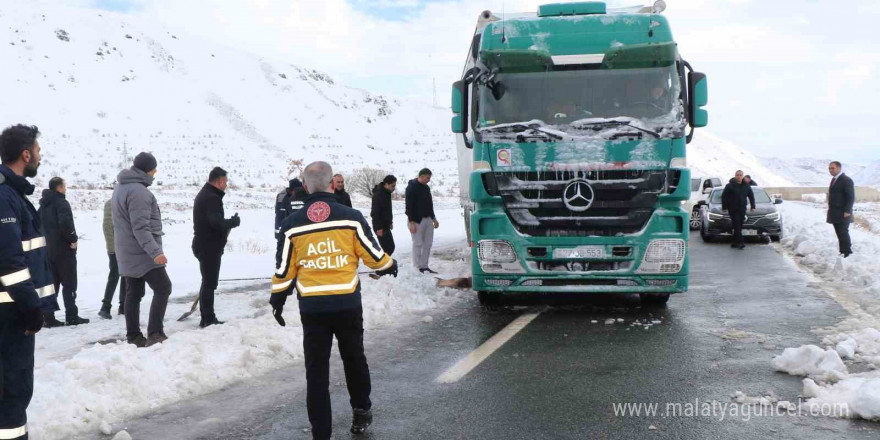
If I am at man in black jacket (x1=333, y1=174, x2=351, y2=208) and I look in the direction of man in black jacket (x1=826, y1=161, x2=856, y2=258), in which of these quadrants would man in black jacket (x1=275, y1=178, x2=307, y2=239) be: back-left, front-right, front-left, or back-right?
back-right

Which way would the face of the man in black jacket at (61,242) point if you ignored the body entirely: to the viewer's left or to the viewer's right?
to the viewer's right

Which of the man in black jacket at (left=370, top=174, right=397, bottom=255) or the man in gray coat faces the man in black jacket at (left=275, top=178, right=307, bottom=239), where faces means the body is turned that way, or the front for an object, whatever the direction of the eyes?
the man in gray coat

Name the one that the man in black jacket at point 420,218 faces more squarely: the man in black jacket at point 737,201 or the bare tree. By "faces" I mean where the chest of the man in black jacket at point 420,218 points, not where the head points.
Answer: the man in black jacket

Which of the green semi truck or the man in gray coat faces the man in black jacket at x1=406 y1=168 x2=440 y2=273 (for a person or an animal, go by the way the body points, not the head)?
the man in gray coat

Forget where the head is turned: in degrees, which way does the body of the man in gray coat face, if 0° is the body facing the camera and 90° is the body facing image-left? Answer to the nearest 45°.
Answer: approximately 225°

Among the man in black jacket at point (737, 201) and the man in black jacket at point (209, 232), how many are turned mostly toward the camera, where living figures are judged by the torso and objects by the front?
1

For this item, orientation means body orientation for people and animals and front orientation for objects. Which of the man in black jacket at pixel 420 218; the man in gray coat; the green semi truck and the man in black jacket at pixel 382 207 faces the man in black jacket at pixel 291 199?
the man in gray coat

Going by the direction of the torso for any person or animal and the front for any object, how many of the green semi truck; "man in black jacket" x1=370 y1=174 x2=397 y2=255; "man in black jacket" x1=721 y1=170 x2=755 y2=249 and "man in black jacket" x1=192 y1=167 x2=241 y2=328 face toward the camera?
2

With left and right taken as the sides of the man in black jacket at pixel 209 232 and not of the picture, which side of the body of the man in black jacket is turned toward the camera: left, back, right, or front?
right

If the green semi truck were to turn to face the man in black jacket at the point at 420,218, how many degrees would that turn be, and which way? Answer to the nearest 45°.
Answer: approximately 135° to its right

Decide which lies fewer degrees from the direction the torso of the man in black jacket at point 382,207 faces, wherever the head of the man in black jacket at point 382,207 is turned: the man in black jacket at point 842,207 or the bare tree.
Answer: the man in black jacket

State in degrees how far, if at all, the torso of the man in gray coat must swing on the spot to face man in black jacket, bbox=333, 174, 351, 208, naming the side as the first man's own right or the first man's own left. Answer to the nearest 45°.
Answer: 0° — they already face them

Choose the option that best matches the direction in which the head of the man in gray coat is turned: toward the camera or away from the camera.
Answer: away from the camera
